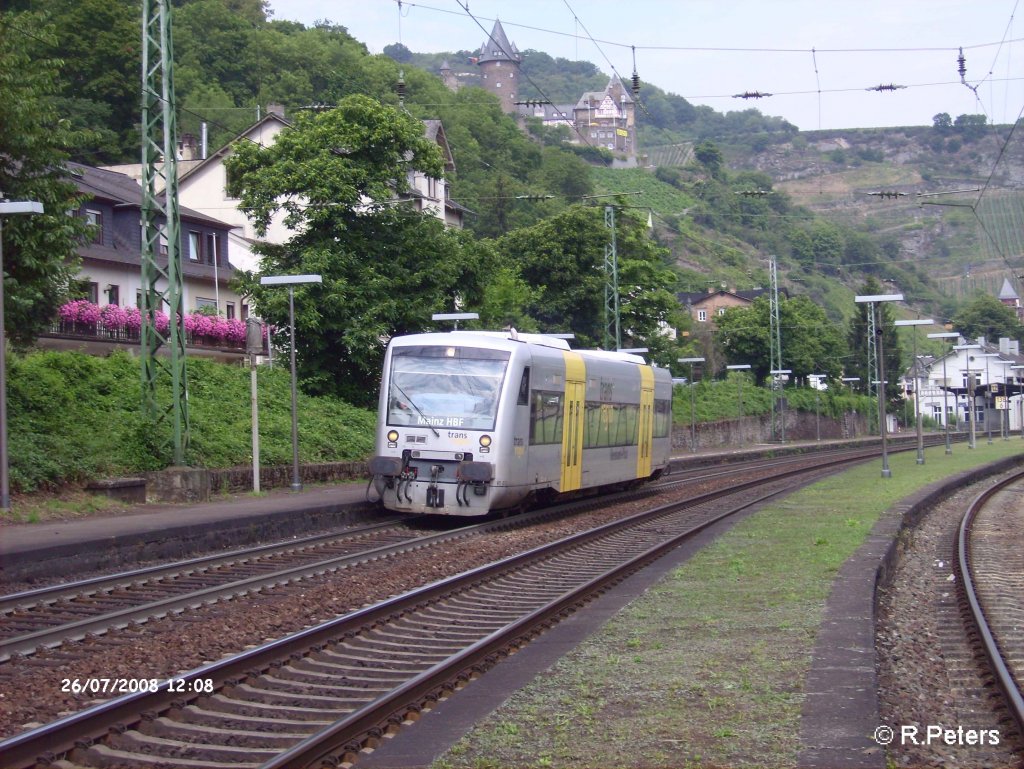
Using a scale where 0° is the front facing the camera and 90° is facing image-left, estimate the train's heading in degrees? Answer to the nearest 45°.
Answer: approximately 45°

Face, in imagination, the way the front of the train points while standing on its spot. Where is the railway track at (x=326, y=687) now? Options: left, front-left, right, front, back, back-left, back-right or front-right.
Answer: front-left

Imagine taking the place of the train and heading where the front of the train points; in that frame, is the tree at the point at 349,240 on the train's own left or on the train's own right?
on the train's own right

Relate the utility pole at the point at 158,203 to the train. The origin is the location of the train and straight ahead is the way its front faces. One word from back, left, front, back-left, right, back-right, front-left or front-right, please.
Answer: front-right

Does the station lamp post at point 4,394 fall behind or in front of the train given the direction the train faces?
in front

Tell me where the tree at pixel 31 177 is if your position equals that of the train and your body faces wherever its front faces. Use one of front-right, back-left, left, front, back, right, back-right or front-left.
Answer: front-right

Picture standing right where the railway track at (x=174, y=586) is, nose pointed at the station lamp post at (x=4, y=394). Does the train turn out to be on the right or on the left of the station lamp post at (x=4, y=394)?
right

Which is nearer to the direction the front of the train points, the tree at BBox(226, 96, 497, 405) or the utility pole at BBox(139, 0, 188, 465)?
the utility pole

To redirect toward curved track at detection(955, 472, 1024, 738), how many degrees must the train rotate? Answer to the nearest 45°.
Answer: approximately 90° to its left
